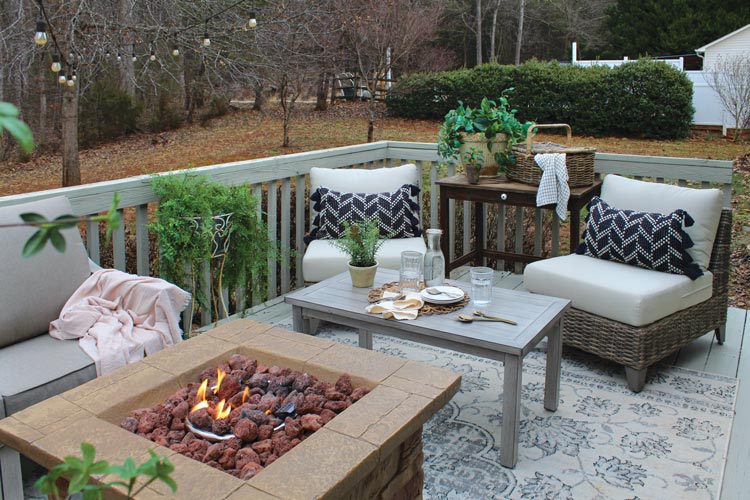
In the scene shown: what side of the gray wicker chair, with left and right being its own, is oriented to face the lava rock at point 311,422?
front

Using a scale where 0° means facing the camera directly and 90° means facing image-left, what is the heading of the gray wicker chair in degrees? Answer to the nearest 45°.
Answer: approximately 45°

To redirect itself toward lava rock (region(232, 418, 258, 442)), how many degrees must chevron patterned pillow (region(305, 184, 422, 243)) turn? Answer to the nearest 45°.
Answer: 0° — it already faces it

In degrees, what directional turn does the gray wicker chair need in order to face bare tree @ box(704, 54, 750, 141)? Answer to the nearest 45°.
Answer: approximately 135° to its right

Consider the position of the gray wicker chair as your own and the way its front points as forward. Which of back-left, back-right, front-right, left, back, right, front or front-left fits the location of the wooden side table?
right

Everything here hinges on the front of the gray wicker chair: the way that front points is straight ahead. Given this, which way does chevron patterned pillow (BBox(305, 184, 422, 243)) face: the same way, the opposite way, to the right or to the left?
to the left

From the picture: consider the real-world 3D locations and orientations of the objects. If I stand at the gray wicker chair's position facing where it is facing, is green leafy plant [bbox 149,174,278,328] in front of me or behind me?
in front

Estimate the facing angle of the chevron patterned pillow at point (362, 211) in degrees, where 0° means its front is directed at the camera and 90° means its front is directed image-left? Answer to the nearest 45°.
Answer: approximately 0°

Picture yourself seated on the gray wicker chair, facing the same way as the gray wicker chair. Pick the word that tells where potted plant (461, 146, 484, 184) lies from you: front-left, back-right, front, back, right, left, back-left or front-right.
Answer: right

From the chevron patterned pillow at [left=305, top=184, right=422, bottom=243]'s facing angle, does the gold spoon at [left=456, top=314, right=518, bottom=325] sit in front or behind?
in front

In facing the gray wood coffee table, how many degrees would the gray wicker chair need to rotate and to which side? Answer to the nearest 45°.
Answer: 0° — it already faces it

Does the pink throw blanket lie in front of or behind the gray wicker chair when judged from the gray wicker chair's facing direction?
in front

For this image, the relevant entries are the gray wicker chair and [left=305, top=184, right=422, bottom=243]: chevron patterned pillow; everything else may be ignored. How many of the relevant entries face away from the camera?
0

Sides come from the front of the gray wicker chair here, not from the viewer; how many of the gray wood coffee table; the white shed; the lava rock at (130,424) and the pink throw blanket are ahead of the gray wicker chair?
3

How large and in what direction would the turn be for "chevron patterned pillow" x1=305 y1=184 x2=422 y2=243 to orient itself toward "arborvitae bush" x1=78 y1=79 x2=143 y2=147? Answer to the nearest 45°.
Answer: approximately 135° to its right

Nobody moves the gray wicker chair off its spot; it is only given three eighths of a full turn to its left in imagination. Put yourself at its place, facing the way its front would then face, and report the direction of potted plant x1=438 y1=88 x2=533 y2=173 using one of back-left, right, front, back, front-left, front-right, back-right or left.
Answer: back-left
